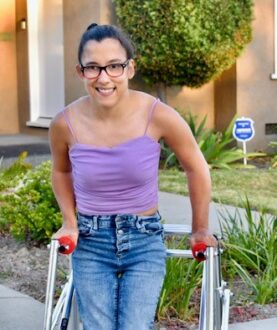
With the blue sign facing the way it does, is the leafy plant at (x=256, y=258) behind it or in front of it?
in front

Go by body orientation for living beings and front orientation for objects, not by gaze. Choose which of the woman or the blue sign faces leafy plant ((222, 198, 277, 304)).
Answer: the blue sign

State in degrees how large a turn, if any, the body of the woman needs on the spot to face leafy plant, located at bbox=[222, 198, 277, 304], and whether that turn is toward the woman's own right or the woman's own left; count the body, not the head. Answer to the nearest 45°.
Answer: approximately 135° to the woman's own left

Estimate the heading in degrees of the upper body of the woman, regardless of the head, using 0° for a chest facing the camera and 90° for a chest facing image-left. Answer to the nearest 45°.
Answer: approximately 0°

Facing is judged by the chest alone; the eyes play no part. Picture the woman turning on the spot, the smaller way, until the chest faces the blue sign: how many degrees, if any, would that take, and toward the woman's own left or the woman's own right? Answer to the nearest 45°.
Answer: approximately 180°

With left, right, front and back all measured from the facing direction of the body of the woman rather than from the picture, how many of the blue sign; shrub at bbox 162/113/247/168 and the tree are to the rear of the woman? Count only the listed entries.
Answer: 3

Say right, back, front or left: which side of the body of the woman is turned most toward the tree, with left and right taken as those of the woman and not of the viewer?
back

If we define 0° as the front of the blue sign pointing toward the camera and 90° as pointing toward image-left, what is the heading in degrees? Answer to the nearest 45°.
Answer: approximately 0°
